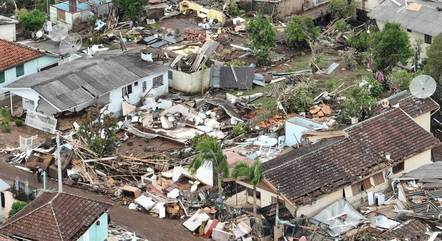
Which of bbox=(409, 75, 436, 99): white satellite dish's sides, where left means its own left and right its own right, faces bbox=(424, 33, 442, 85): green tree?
back

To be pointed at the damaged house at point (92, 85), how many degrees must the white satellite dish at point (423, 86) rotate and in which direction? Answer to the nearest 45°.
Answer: approximately 90° to its right

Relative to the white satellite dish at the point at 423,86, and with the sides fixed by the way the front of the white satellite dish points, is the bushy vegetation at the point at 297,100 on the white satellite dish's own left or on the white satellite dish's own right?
on the white satellite dish's own right

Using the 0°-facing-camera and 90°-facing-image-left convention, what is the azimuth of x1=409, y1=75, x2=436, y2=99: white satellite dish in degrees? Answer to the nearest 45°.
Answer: approximately 0°

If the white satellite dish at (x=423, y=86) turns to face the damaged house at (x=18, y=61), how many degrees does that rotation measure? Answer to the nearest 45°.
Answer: approximately 90° to its right

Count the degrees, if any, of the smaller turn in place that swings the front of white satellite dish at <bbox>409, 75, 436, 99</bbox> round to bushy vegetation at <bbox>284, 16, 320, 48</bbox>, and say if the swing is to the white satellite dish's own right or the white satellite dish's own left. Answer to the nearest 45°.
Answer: approximately 135° to the white satellite dish's own right

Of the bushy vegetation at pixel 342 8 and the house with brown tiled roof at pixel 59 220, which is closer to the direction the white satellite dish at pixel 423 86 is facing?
the house with brown tiled roof
